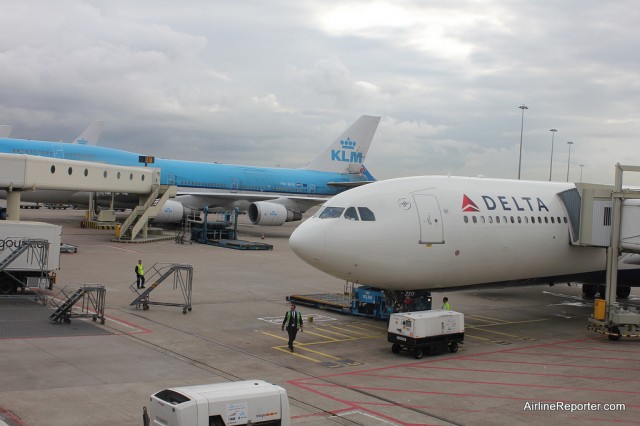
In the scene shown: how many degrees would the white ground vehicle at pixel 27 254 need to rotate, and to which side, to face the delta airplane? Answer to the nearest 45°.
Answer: approximately 135° to its left

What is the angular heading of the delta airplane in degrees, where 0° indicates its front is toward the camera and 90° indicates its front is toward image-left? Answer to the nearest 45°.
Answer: approximately 45°

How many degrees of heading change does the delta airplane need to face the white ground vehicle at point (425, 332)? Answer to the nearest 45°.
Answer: approximately 45° to its left

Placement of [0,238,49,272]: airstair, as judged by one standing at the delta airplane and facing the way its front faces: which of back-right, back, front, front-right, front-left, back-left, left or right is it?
front-right

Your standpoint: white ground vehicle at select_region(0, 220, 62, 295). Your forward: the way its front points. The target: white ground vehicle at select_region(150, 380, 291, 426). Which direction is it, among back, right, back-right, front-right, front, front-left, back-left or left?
left

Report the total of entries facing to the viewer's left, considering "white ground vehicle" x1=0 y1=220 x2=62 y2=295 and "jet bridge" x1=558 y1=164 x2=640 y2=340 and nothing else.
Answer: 2

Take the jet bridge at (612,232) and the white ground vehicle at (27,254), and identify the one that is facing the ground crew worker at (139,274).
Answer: the jet bridge

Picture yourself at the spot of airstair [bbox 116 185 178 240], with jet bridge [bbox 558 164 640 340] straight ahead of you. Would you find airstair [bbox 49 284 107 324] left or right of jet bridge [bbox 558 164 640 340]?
right

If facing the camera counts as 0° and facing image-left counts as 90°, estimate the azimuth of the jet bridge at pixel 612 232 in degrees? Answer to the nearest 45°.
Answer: approximately 90°

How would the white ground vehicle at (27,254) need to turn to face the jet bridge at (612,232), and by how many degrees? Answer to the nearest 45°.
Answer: approximately 135° to its left

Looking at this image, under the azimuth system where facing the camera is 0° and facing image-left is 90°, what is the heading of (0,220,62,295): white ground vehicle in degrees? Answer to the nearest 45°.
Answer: approximately 90°

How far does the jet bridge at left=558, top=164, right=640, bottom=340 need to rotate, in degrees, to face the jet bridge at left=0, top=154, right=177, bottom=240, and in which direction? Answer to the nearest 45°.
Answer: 0° — it already faces it

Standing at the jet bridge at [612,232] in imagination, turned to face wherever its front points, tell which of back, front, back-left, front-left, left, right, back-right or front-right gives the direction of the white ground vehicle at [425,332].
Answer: front-left
